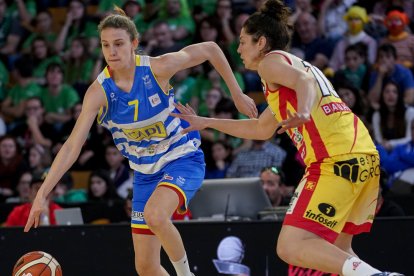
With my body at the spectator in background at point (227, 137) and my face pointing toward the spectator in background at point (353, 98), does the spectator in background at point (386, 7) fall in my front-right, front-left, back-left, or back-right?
front-left

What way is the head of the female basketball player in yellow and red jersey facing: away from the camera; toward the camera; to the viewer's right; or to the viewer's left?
to the viewer's left

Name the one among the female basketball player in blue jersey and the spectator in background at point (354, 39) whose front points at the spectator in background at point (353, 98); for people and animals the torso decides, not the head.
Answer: the spectator in background at point (354, 39)

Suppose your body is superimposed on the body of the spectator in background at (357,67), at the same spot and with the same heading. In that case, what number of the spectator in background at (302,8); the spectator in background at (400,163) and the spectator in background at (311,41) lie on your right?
2

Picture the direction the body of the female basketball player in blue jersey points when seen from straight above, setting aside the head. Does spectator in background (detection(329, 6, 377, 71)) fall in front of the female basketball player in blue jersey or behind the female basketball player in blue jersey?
behind

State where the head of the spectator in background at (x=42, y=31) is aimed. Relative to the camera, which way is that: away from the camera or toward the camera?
toward the camera

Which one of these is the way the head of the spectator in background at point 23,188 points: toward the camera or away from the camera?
toward the camera

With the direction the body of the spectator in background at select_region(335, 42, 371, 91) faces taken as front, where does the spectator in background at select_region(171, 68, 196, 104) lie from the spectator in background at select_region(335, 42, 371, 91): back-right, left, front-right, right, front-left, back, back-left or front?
front-right

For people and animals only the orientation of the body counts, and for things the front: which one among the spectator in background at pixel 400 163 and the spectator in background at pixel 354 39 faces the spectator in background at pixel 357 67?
the spectator in background at pixel 354 39

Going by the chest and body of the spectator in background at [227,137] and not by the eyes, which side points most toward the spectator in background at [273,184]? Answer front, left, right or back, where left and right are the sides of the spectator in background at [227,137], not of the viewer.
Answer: front

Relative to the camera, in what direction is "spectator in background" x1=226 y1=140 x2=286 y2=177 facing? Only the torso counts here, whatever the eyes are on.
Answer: toward the camera

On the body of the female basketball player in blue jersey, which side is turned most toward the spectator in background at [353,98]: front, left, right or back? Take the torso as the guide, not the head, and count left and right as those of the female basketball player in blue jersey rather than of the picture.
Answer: back

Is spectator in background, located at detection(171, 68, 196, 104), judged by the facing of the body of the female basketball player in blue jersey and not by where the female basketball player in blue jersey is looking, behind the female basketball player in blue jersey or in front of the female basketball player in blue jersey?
behind

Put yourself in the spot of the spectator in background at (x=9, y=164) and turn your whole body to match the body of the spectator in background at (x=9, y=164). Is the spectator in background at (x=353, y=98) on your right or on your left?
on your left

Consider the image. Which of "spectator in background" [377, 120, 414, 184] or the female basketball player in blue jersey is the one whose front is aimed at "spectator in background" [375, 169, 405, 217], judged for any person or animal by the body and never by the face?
"spectator in background" [377, 120, 414, 184]

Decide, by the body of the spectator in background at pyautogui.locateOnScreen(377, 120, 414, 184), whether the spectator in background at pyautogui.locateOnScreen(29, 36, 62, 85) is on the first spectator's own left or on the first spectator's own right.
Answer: on the first spectator's own right

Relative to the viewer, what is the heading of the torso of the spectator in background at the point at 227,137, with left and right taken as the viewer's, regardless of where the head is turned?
facing the viewer
